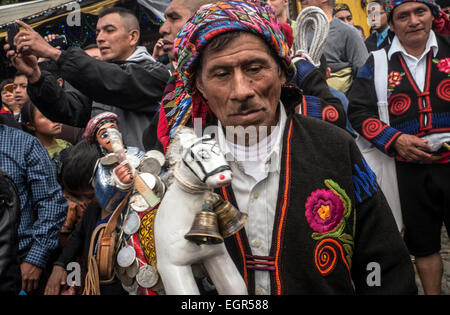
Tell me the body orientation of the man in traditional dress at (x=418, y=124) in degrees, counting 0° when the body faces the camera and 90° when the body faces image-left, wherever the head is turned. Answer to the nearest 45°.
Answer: approximately 0°

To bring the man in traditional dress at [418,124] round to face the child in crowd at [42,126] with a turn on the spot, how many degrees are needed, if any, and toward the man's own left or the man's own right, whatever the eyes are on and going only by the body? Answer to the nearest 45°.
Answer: approximately 90° to the man's own right

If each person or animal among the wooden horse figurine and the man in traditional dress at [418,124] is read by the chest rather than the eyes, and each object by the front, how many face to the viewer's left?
0

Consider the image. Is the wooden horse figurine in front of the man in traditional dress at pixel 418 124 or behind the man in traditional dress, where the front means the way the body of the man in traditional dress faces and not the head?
in front

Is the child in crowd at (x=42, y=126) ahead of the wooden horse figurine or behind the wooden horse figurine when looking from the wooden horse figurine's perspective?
behind

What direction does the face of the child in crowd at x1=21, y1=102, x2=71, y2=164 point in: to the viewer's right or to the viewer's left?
to the viewer's right

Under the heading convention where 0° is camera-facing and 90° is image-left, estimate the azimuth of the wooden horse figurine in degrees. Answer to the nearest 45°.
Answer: approximately 315°
